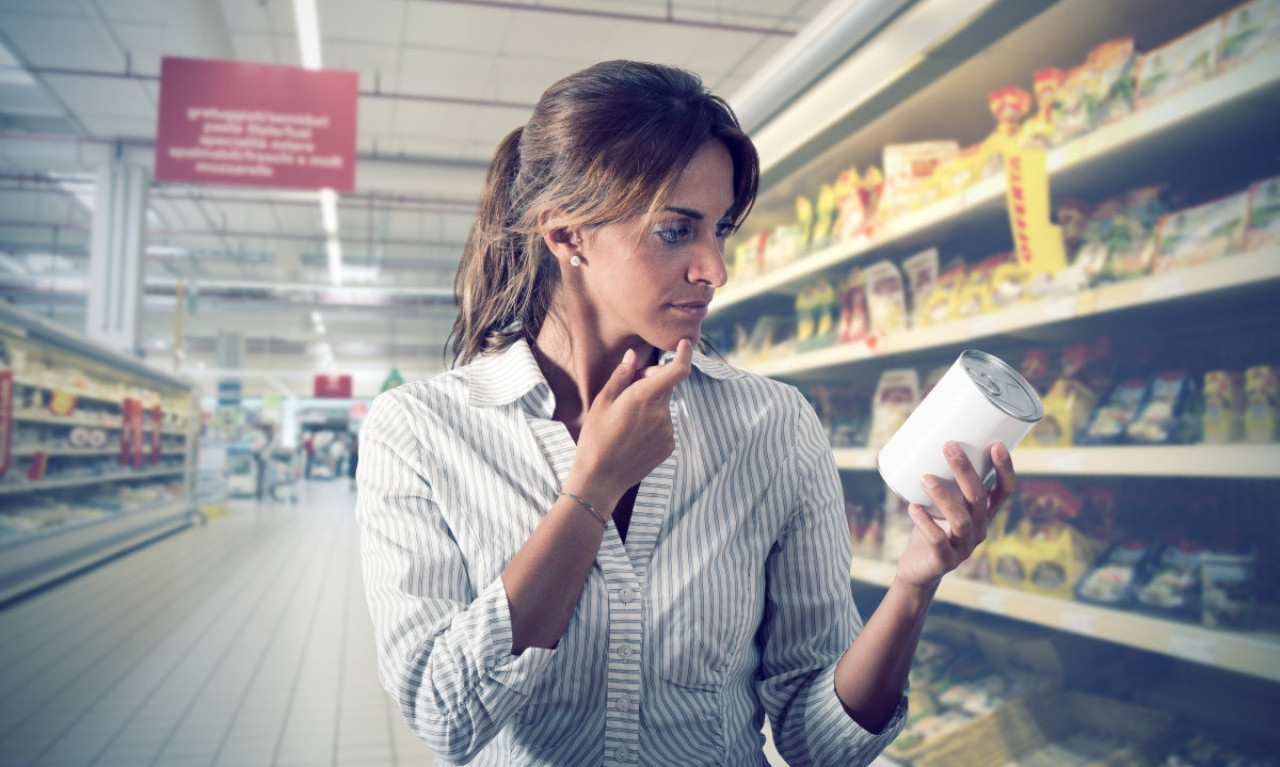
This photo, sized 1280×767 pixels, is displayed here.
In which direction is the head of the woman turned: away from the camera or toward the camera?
toward the camera

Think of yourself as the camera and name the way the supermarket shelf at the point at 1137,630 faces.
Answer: facing the viewer and to the left of the viewer

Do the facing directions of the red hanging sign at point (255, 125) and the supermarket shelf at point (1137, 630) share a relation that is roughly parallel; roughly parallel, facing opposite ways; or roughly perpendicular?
roughly perpendicular

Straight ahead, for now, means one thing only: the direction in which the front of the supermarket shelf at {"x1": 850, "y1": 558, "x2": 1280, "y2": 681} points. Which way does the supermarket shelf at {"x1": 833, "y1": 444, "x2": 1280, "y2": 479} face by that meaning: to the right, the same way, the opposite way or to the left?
the same way

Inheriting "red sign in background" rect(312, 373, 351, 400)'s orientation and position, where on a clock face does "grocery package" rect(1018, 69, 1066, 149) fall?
The grocery package is roughly at 12 o'clock from the red sign in background.

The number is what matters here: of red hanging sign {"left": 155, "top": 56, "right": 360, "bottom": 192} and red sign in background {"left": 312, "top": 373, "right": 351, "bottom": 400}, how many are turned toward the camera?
2

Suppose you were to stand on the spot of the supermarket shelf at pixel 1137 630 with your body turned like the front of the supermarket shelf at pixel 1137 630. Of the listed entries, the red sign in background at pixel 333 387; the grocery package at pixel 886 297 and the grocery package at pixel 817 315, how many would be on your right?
3

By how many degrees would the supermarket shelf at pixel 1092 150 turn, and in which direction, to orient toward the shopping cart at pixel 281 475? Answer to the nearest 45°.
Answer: approximately 90° to its right

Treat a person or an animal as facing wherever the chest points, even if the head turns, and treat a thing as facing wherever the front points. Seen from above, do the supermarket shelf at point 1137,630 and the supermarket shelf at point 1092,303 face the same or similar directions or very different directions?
same or similar directions

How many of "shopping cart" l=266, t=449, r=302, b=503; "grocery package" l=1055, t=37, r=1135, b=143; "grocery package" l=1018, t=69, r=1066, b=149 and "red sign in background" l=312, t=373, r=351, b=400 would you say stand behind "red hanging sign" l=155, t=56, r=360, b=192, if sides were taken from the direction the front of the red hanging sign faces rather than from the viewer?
2

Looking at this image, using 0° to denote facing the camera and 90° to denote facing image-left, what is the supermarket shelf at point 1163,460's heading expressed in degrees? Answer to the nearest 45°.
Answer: approximately 45°

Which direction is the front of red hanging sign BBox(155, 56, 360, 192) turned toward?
toward the camera

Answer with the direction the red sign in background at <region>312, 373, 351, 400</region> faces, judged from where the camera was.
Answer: facing the viewer

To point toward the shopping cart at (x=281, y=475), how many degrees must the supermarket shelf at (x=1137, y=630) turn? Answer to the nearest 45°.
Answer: approximately 90° to its right

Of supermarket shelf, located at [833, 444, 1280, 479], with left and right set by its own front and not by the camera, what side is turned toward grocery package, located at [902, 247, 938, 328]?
right

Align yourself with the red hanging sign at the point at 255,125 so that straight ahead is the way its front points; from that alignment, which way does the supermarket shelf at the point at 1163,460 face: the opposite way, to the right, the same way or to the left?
to the right

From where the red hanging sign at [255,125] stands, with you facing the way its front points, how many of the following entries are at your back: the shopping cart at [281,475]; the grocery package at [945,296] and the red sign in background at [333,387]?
2
